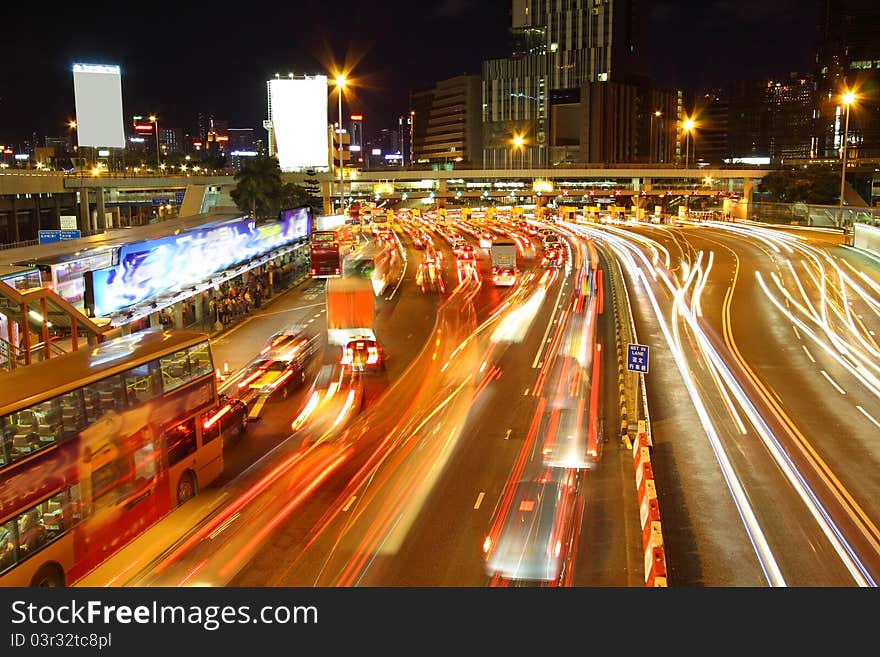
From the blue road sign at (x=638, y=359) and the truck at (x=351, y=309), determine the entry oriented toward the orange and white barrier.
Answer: the blue road sign

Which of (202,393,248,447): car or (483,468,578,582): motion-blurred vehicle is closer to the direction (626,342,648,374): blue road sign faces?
the motion-blurred vehicle

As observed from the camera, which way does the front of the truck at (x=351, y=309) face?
facing away from the viewer

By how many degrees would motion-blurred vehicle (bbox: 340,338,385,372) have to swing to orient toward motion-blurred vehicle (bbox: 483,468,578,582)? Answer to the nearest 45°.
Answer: approximately 180°

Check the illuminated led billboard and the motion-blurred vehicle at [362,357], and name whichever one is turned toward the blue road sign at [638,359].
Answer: the illuminated led billboard

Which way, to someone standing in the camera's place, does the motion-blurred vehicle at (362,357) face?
facing away from the viewer

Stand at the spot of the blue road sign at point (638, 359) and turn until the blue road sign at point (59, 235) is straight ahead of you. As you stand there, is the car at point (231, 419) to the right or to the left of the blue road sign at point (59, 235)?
left

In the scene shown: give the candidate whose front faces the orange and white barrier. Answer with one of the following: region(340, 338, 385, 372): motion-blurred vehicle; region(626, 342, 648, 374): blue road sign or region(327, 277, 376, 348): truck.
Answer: the blue road sign

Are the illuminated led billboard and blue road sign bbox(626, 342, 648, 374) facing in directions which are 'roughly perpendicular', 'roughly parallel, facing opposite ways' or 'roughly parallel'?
roughly perpendicular

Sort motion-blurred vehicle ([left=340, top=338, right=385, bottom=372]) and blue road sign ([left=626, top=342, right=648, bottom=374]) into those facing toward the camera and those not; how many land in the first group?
1

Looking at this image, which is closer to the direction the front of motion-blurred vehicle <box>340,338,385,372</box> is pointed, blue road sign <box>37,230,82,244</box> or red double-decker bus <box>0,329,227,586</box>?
the blue road sign

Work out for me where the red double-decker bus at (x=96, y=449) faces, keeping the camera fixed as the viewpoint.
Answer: facing away from the viewer and to the right of the viewer
